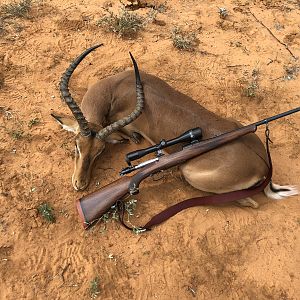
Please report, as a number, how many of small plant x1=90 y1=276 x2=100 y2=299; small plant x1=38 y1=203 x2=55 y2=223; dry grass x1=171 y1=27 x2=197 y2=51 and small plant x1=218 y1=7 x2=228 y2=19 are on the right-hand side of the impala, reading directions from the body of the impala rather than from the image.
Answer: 2

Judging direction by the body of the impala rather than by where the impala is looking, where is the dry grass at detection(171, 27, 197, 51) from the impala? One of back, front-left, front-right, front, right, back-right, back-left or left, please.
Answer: right

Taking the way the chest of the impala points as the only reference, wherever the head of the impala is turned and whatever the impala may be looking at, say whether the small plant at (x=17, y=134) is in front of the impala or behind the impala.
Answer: in front

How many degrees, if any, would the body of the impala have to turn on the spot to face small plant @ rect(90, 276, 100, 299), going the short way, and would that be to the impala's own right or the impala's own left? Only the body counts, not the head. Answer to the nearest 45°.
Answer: approximately 90° to the impala's own left

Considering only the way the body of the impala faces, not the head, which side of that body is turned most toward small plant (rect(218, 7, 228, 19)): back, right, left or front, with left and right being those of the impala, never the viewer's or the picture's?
right

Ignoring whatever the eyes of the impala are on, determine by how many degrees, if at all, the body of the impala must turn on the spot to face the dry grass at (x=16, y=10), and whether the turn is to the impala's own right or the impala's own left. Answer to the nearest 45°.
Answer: approximately 45° to the impala's own right

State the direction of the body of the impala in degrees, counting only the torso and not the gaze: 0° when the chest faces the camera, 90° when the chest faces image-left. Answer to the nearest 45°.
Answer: approximately 90°

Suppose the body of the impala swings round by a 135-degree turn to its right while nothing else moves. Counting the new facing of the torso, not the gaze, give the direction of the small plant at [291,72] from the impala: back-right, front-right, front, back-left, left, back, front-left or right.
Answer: front

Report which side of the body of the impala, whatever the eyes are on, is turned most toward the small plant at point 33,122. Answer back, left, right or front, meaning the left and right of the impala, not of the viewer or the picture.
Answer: front

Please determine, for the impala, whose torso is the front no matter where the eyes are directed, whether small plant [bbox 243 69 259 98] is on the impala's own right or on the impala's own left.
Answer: on the impala's own right
